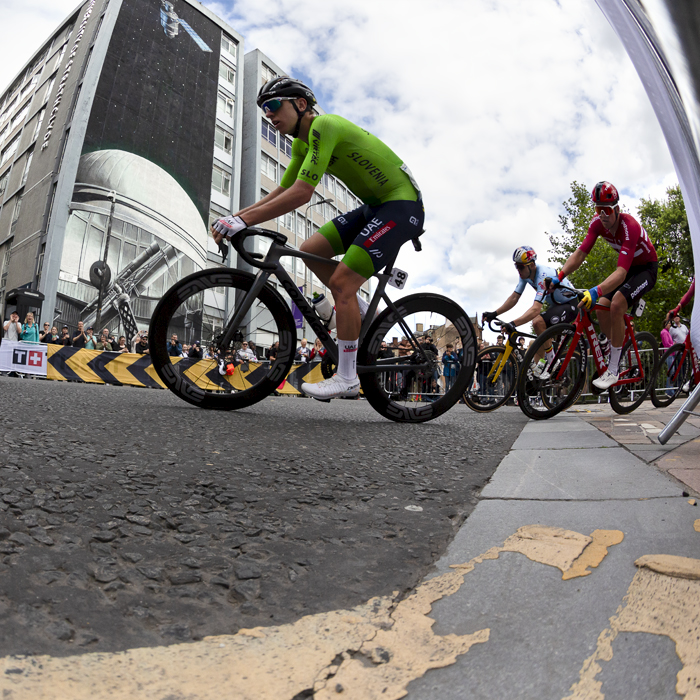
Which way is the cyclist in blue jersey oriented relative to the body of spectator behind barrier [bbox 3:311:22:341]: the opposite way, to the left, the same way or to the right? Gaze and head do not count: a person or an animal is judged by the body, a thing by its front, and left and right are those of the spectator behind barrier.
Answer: to the right

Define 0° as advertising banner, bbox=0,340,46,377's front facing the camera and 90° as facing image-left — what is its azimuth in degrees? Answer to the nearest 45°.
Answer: approximately 0°

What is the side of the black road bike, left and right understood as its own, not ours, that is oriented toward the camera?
left

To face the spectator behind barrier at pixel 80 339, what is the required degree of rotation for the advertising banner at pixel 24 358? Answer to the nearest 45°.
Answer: approximately 135° to its left

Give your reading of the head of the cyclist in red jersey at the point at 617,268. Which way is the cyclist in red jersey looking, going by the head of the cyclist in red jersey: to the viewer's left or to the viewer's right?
to the viewer's left

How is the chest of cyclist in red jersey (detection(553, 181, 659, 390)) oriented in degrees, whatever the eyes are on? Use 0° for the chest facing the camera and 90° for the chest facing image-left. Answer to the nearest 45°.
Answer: approximately 45°

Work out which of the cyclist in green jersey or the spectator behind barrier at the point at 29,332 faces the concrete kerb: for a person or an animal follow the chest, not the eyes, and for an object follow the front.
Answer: the spectator behind barrier
